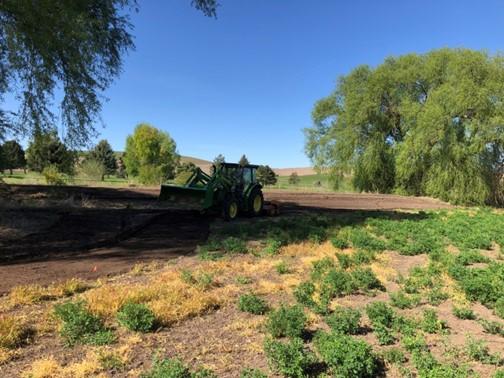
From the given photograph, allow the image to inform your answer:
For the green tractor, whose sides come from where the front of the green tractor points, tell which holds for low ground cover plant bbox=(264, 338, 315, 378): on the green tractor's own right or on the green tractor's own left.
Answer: on the green tractor's own left

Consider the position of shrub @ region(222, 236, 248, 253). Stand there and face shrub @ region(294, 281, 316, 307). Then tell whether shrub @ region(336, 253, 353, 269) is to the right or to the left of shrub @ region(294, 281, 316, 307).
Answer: left

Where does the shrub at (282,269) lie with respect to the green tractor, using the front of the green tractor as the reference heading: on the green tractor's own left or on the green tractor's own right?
on the green tractor's own left

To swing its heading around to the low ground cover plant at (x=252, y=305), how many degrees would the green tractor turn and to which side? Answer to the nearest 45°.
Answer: approximately 45° to its left

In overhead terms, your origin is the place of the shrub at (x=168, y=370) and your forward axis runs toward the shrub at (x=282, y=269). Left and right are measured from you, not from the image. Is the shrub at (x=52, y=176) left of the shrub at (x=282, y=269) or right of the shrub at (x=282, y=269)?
left

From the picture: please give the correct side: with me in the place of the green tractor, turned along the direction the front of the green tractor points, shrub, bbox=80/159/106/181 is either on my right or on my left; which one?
on my right

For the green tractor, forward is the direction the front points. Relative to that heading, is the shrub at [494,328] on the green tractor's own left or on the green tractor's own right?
on the green tractor's own left

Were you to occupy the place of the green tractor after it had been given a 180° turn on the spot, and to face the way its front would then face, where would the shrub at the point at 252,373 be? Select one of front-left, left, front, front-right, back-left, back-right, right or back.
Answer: back-right

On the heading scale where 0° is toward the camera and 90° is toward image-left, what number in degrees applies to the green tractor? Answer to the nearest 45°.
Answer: approximately 45°

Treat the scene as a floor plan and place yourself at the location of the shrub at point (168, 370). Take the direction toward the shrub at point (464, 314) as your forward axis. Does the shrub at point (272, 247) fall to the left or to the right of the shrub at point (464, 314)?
left

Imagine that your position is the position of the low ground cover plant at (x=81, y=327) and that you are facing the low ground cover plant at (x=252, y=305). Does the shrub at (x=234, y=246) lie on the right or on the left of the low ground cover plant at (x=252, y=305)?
left

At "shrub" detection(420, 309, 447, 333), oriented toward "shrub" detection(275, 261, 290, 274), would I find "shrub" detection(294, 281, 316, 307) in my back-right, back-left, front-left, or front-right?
front-left

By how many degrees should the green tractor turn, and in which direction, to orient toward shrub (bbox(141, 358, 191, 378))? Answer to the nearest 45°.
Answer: approximately 45° to its left

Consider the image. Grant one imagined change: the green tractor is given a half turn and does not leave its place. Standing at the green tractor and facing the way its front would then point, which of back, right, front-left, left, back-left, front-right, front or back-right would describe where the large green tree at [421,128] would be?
front
